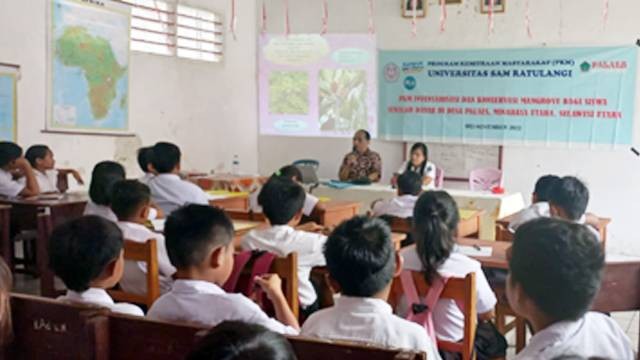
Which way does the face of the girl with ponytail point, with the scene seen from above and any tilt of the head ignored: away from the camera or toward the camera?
away from the camera

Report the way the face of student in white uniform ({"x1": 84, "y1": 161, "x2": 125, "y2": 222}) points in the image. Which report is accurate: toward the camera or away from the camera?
away from the camera

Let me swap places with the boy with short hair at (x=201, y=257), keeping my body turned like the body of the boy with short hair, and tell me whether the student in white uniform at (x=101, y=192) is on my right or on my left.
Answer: on my left

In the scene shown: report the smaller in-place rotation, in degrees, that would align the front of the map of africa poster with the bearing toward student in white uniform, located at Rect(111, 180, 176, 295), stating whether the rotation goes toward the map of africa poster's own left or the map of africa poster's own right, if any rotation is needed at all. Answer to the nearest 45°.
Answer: approximately 45° to the map of africa poster's own right

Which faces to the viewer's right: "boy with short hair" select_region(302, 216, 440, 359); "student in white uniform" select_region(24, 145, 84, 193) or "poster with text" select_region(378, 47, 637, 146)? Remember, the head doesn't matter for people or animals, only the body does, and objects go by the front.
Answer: the student in white uniform

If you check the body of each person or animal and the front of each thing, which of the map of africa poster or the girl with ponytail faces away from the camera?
the girl with ponytail

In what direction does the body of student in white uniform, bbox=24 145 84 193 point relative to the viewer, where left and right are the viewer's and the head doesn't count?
facing to the right of the viewer

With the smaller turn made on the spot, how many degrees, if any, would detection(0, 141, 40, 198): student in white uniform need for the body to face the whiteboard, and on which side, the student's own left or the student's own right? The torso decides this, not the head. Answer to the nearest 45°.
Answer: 0° — they already face it

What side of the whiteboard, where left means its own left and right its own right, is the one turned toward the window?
right

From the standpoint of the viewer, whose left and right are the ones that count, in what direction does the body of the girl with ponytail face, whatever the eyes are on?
facing away from the viewer

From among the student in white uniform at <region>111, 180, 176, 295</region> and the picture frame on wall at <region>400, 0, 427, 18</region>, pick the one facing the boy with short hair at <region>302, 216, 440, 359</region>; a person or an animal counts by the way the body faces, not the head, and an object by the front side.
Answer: the picture frame on wall

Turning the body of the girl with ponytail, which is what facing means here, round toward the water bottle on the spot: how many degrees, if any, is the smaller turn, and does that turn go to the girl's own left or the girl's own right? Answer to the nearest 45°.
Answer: approximately 45° to the girl's own left

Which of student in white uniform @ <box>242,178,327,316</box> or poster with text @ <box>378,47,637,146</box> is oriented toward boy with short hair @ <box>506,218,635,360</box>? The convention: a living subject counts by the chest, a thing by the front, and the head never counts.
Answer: the poster with text
